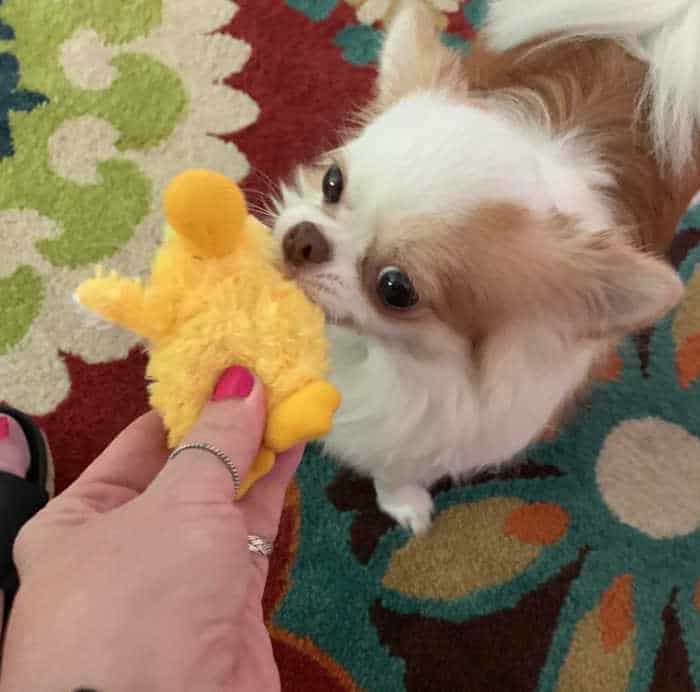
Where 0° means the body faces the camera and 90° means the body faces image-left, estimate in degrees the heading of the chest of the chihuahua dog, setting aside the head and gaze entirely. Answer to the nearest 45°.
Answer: approximately 45°
